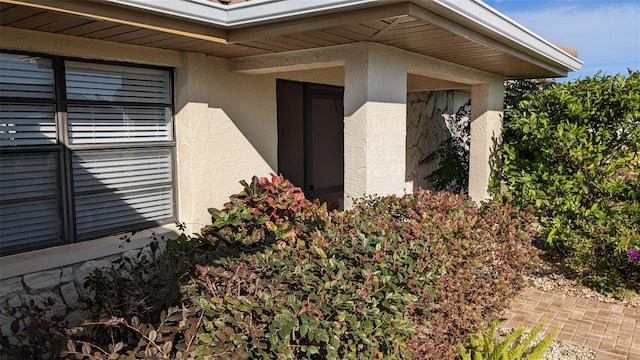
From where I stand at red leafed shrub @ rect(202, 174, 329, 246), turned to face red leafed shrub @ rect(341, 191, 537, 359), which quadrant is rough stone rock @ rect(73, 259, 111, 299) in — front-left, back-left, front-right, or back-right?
back-right

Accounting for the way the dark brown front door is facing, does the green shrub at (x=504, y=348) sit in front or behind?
in front

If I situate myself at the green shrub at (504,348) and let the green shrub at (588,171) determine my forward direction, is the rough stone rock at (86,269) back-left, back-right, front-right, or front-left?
back-left

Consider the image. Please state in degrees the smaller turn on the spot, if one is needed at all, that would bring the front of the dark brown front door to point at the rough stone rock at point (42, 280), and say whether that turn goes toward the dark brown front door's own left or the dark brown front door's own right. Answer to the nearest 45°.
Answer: approximately 90° to the dark brown front door's own right

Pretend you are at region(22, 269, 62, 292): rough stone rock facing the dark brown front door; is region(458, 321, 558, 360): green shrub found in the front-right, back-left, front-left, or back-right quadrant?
front-right

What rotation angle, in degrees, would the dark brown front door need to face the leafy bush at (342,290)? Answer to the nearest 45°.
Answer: approximately 45° to its right

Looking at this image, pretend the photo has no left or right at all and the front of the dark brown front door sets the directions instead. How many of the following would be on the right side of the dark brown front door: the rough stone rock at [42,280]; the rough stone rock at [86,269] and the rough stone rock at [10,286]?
3

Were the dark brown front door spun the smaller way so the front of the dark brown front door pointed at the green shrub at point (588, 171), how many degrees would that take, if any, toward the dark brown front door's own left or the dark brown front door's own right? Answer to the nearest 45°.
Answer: approximately 45° to the dark brown front door's own left

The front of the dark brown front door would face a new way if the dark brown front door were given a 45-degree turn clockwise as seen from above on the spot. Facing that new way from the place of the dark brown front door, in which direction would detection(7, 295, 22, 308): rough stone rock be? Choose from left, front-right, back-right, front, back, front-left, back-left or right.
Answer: front-right

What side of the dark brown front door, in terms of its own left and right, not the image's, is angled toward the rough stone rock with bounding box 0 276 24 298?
right

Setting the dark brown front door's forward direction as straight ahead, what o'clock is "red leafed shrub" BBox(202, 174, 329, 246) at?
The red leafed shrub is roughly at 2 o'clock from the dark brown front door.

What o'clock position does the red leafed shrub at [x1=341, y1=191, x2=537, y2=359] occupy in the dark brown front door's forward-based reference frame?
The red leafed shrub is roughly at 1 o'clock from the dark brown front door.

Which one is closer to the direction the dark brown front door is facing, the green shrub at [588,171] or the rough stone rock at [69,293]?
the green shrub
